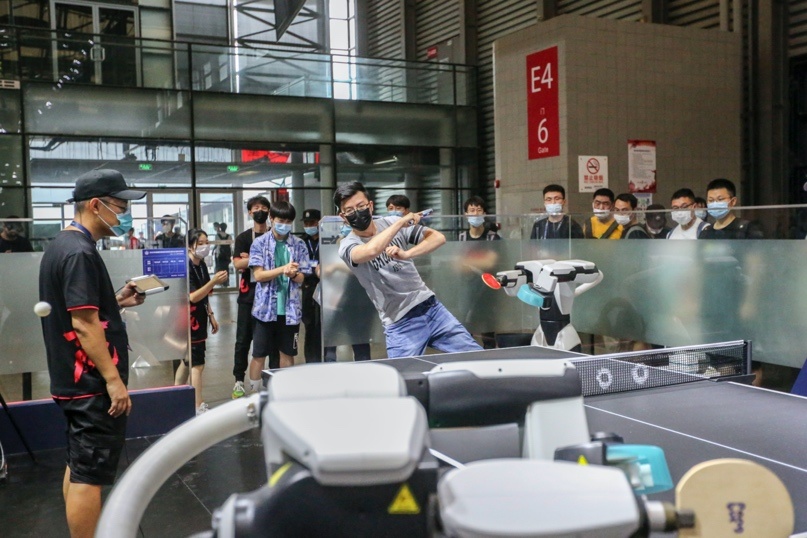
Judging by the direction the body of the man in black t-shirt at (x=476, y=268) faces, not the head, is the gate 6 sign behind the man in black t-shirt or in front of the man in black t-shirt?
behind

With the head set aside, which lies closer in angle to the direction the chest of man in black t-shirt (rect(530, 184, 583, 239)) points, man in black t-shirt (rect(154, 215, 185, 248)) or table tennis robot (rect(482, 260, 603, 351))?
the table tennis robot

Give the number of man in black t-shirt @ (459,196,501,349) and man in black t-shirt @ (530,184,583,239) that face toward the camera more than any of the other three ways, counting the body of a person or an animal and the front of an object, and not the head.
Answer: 2

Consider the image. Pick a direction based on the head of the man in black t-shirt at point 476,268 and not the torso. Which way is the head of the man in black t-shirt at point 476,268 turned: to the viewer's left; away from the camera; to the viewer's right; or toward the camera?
toward the camera

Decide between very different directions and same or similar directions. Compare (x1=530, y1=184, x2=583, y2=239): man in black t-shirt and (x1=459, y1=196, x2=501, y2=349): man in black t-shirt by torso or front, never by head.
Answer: same or similar directions

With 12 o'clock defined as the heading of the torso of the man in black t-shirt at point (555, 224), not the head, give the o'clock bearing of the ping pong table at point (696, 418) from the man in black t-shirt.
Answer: The ping pong table is roughly at 12 o'clock from the man in black t-shirt.

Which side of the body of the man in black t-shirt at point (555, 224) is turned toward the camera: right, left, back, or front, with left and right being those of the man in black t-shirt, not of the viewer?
front

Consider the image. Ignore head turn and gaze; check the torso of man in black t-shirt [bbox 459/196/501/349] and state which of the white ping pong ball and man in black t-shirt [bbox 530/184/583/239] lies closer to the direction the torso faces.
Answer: the white ping pong ball

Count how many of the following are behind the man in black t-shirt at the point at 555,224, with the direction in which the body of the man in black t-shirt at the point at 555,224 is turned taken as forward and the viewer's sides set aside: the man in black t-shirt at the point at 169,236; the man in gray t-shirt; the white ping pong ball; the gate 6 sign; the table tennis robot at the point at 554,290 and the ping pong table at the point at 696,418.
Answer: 1

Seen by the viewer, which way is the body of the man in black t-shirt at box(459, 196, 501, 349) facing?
toward the camera

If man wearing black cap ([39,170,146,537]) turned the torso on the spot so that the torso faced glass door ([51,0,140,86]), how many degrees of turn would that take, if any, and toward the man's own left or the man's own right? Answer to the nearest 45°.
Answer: approximately 90° to the man's own left

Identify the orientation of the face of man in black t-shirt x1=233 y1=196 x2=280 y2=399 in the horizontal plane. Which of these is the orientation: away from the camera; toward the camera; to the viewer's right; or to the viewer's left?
toward the camera

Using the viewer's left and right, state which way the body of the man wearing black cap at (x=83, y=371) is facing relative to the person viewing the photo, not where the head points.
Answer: facing to the right of the viewer

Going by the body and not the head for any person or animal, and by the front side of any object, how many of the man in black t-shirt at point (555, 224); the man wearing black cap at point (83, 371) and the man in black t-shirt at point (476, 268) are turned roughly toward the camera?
2

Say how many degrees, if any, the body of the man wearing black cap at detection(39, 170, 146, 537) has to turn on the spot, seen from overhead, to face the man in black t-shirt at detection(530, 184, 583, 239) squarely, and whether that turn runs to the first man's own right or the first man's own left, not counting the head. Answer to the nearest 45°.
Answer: approximately 45° to the first man's own left

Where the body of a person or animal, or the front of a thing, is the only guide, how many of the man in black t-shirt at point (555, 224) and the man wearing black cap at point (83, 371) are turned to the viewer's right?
1
